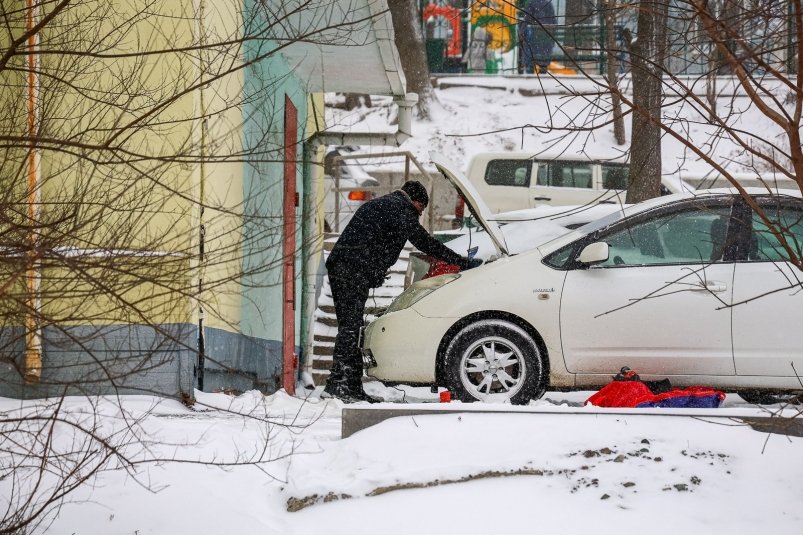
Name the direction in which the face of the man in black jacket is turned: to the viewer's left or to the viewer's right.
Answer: to the viewer's right

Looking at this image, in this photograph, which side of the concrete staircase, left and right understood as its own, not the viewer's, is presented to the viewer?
front

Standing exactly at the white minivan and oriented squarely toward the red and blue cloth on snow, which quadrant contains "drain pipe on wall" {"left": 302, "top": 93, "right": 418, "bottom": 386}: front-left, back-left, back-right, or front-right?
front-right

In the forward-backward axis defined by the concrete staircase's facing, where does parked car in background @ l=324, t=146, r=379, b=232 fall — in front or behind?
behind

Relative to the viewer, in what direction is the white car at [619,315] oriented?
to the viewer's left

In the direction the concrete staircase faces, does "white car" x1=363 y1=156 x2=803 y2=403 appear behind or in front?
in front

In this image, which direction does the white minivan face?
to the viewer's right

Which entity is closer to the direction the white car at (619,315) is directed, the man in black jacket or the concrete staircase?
the man in black jacket

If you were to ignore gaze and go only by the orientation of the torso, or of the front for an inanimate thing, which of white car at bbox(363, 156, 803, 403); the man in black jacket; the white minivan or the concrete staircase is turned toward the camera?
the concrete staircase

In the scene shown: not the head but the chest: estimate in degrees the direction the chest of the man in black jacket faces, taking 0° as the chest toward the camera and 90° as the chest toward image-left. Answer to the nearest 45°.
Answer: approximately 270°

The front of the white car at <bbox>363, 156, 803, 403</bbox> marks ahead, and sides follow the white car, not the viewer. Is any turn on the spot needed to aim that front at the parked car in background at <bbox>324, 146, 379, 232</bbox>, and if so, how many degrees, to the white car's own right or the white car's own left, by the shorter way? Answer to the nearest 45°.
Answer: approximately 45° to the white car's own right

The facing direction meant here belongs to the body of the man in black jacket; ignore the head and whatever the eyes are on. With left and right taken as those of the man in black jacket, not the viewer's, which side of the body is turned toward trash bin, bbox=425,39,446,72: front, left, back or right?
left

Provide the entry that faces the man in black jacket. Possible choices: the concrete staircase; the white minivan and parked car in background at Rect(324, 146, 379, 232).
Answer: the concrete staircase

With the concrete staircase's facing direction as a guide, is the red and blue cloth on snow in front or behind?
in front
